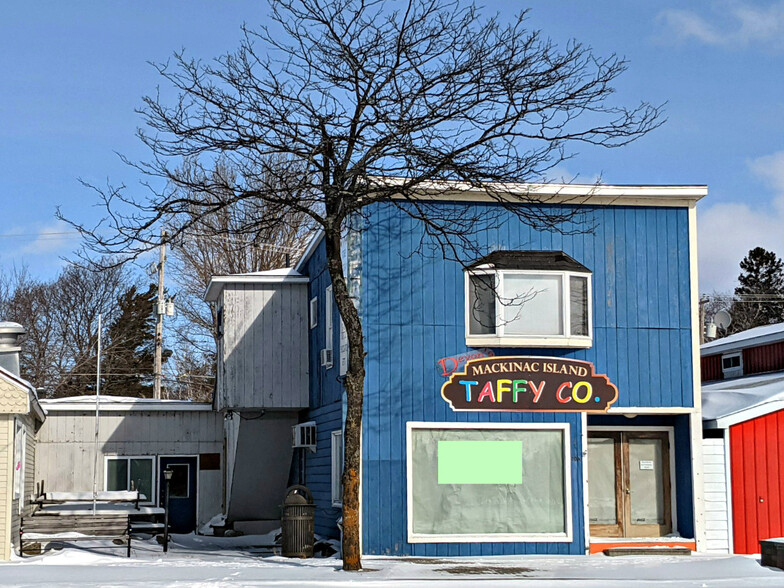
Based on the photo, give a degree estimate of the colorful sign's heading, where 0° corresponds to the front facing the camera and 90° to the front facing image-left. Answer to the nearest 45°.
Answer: approximately 0°

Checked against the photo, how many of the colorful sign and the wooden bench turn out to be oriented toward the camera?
2

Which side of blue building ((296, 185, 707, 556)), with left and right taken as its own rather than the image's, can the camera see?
front

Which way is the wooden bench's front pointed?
toward the camera

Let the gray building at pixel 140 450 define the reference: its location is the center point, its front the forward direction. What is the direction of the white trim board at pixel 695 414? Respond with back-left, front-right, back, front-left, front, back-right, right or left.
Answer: front-left

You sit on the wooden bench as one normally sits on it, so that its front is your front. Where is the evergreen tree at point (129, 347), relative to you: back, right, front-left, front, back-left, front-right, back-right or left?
back

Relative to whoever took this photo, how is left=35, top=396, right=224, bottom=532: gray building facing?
facing the viewer

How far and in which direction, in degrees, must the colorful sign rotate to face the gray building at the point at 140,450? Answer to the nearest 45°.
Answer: approximately 135° to its right
